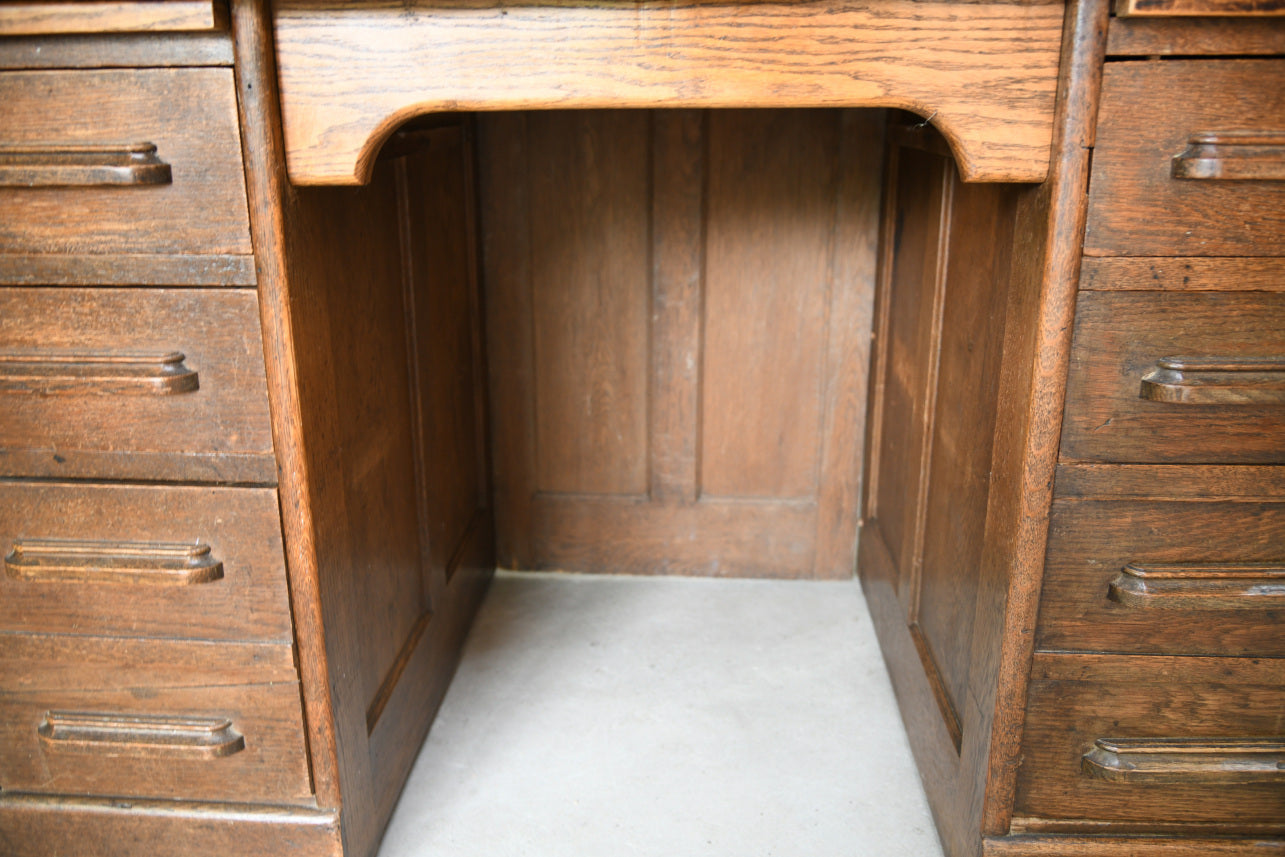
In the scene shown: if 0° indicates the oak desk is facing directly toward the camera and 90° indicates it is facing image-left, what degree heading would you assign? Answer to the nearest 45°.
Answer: approximately 0°
